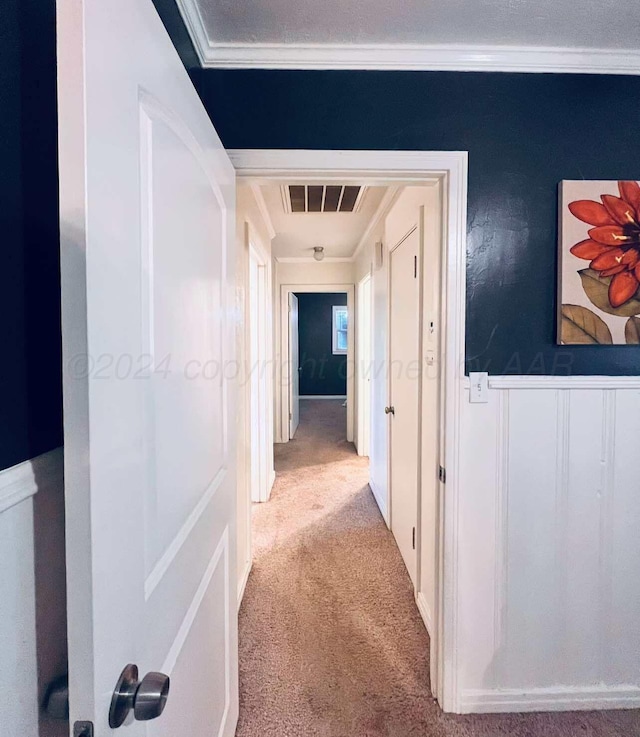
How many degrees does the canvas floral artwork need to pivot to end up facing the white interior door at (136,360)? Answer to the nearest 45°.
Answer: approximately 90° to its right

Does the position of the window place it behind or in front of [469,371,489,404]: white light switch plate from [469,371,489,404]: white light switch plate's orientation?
behind

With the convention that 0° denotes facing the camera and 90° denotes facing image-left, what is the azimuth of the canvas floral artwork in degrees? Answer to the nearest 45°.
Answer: approximately 0°

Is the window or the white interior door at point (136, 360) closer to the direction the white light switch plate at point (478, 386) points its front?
the white interior door

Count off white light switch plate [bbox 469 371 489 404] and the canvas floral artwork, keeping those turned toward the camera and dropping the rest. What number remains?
2

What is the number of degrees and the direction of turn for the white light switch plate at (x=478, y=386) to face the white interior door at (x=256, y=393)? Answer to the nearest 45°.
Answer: approximately 135° to its right
